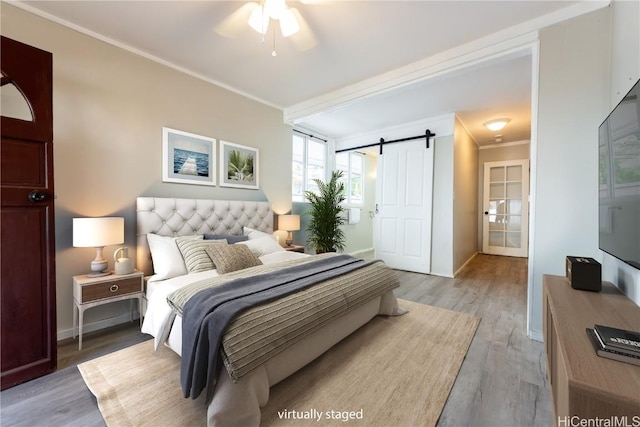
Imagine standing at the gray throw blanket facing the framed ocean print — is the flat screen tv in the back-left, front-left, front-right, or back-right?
back-right

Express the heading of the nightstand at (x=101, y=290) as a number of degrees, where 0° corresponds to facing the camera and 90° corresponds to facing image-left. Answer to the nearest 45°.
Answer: approximately 315°

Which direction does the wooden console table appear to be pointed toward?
to the viewer's left

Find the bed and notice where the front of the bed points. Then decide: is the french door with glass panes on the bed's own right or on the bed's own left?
on the bed's own left

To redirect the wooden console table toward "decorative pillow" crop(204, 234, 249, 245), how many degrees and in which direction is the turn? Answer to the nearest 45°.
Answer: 0° — it already faces it

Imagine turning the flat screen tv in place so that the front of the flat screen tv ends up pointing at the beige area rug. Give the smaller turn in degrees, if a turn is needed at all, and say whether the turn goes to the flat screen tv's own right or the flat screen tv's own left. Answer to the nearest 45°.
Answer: approximately 45° to the flat screen tv's own left

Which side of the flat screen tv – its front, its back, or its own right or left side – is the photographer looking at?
left

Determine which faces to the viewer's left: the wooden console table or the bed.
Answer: the wooden console table

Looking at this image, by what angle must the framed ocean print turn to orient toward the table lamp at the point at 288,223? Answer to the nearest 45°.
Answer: approximately 45° to its left

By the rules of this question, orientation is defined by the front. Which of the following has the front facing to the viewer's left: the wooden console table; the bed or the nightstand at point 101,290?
the wooden console table

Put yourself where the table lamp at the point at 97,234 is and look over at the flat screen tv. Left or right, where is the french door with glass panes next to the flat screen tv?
left
